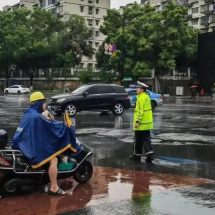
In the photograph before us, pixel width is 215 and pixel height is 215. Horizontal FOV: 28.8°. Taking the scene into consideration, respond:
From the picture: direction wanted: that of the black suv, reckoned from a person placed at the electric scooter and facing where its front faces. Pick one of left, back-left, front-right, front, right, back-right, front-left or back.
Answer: left

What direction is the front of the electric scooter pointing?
to the viewer's right

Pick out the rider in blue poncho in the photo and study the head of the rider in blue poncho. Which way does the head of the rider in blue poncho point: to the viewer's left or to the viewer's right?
to the viewer's right

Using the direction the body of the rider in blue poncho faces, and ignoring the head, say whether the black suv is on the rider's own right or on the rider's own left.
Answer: on the rider's own left

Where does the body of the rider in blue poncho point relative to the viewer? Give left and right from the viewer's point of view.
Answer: facing to the right of the viewer

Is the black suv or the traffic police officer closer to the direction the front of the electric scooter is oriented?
the traffic police officer

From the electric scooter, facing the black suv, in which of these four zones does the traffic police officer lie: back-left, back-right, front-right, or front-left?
front-right

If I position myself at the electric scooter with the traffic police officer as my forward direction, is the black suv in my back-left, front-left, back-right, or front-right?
front-left

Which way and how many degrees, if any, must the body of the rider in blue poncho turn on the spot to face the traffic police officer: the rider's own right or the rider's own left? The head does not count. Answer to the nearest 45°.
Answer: approximately 45° to the rider's own left
